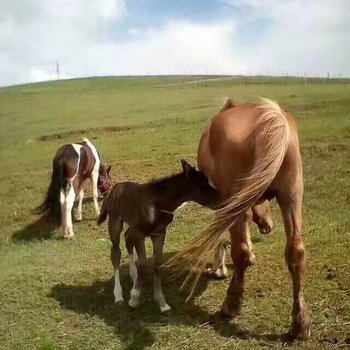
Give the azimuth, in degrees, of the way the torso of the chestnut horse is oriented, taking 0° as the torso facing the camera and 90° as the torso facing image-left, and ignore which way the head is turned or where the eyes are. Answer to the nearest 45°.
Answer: approximately 135°

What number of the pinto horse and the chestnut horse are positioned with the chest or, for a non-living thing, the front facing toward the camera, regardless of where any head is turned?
0

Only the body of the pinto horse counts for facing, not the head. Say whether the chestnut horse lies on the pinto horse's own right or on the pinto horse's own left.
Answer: on the pinto horse's own right

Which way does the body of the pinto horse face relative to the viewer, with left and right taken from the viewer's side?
facing away from the viewer and to the right of the viewer
